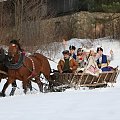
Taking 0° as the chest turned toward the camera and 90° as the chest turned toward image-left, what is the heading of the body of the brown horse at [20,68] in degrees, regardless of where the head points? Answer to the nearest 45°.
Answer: approximately 45°

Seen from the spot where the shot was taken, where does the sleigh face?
facing to the left of the viewer

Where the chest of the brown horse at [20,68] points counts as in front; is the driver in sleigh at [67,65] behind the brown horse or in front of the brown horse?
behind
